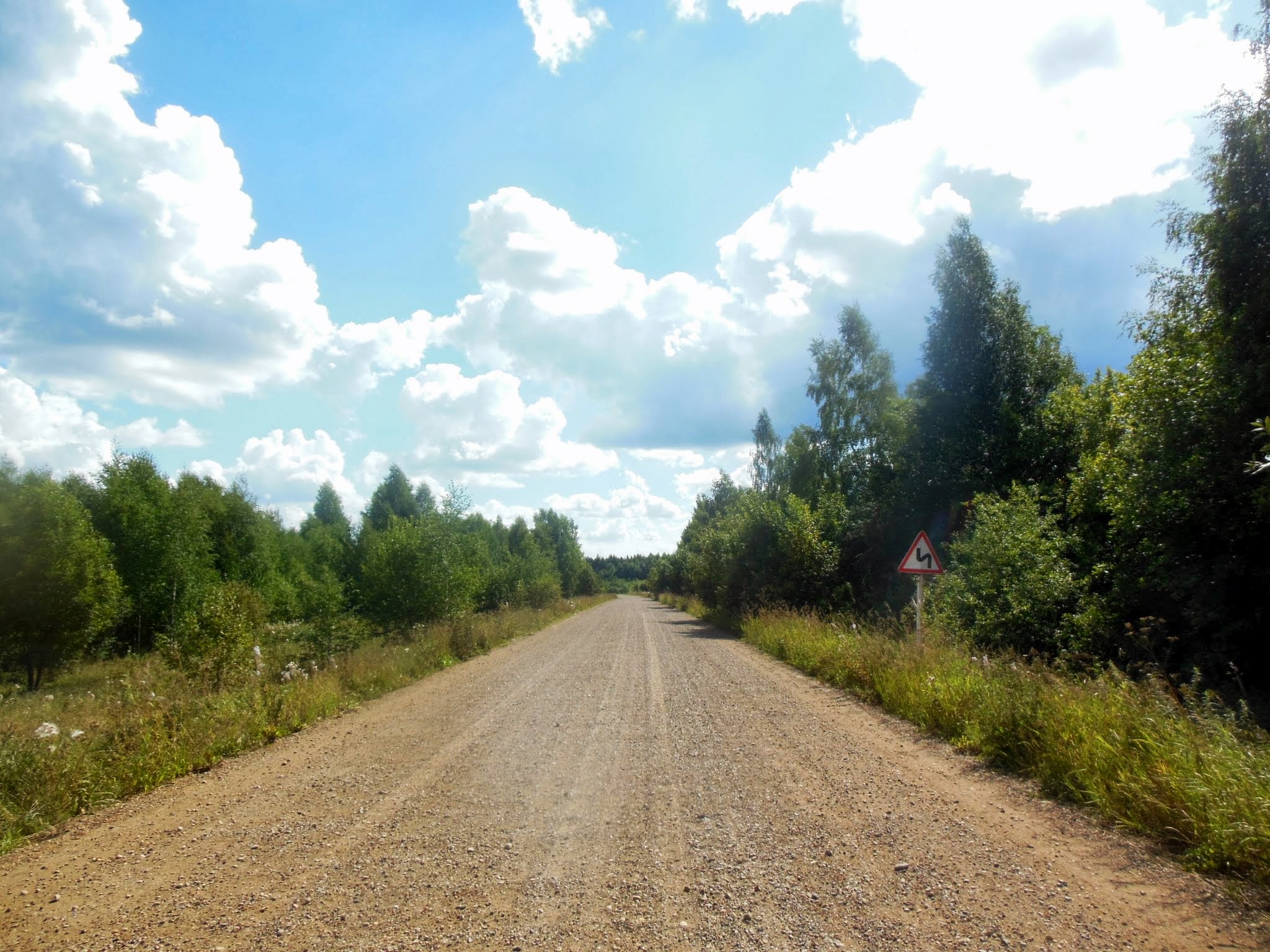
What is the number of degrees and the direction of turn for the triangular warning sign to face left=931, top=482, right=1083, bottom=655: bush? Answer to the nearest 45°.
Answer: approximately 135° to its left

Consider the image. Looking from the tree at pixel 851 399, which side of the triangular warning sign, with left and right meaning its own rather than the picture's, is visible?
back

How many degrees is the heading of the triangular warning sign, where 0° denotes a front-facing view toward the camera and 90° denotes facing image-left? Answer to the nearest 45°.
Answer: approximately 0°

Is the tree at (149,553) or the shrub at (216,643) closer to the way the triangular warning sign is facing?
the shrub

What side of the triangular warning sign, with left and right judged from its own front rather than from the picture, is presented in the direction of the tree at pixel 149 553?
right

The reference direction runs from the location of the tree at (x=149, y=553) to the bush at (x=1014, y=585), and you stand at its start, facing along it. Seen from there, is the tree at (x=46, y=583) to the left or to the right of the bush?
right

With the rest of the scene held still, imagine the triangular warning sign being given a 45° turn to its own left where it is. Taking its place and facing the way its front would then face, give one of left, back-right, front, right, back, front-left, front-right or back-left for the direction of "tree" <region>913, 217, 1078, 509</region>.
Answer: back-left

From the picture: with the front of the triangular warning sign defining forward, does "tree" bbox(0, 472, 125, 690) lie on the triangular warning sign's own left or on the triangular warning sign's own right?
on the triangular warning sign's own right
